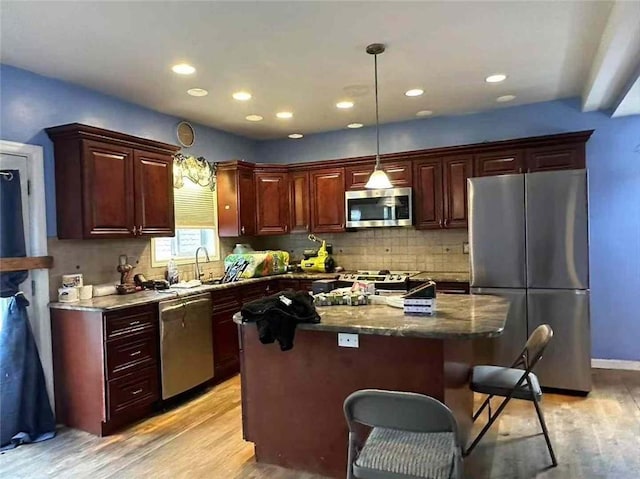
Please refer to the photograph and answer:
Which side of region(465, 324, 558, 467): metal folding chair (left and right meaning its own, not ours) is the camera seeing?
left

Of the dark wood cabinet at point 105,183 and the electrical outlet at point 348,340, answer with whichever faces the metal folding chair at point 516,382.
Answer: the dark wood cabinet

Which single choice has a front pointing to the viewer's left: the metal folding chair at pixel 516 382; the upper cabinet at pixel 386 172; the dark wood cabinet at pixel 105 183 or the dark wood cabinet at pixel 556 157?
the metal folding chair

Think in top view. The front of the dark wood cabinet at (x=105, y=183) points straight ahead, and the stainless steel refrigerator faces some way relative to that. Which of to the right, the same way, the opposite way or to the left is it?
to the right

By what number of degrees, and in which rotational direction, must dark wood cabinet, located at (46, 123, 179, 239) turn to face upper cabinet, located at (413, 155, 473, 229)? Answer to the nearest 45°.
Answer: approximately 45° to its left

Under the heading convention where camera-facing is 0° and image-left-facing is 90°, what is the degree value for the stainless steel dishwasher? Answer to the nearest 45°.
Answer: approximately 315°

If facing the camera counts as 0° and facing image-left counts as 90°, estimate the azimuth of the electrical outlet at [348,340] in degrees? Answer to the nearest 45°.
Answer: approximately 0°

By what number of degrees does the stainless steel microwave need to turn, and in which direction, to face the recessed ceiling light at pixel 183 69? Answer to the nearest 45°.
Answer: approximately 45° to its right

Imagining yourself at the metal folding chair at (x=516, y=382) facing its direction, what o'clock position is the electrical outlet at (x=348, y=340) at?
The electrical outlet is roughly at 11 o'clock from the metal folding chair.
